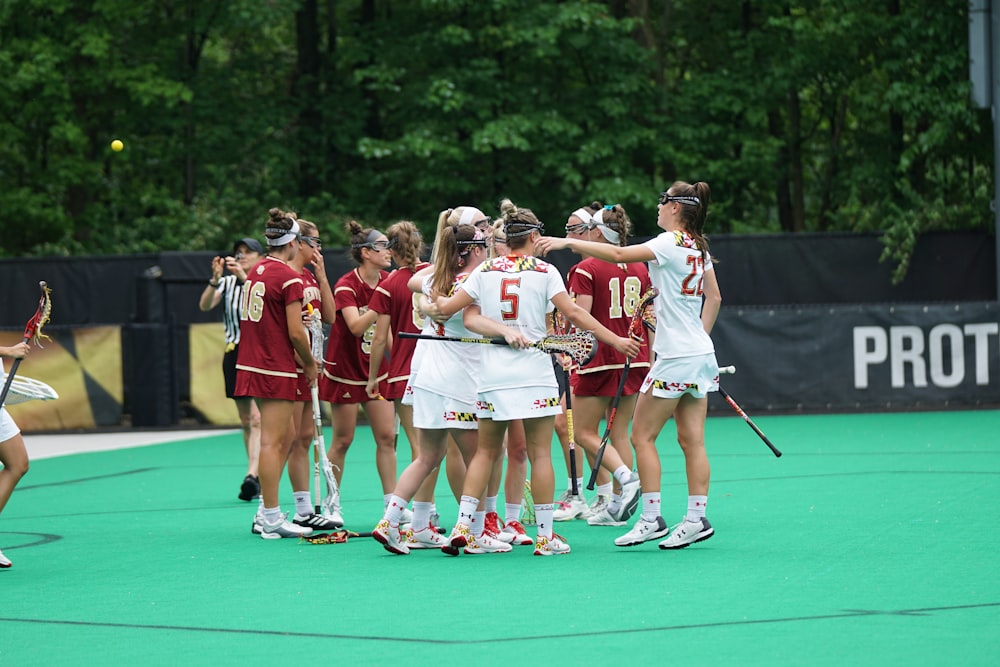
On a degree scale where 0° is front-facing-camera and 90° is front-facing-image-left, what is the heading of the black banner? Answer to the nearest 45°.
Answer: approximately 0°

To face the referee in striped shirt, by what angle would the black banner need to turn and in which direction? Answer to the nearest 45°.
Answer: approximately 45° to its right
